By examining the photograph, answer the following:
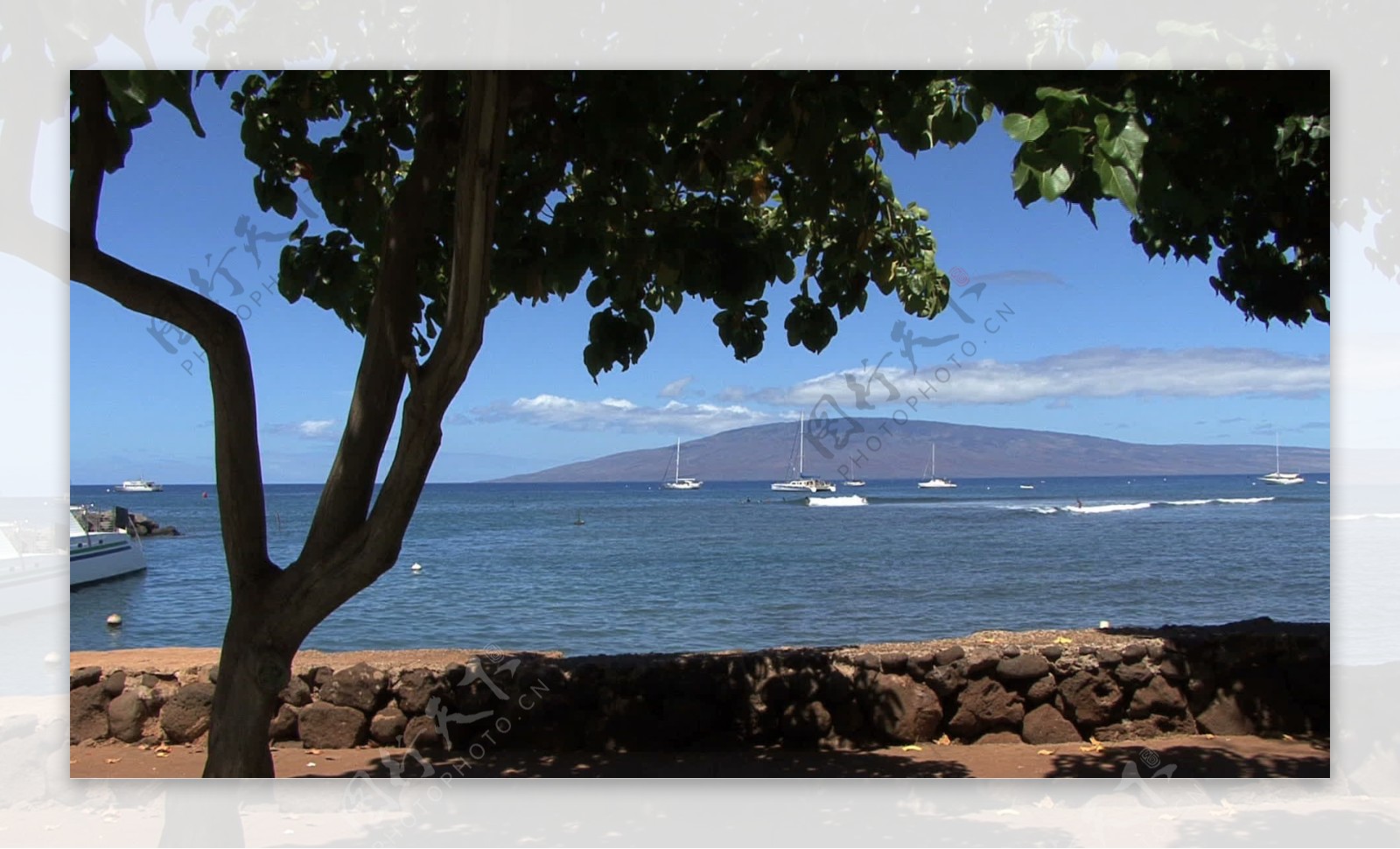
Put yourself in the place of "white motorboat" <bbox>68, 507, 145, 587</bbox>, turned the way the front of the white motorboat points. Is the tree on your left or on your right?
on your left

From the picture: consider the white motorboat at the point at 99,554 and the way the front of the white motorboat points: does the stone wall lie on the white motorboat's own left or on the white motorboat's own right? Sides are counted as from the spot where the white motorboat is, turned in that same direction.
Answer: on the white motorboat's own left

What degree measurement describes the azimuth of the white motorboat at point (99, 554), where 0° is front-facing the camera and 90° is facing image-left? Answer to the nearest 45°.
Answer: approximately 45°
